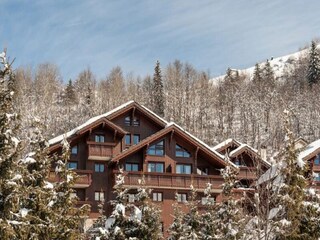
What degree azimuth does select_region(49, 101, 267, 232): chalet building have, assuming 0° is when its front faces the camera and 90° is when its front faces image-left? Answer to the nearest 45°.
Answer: approximately 0°

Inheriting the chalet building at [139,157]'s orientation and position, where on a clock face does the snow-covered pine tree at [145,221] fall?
The snow-covered pine tree is roughly at 12 o'clock from the chalet building.

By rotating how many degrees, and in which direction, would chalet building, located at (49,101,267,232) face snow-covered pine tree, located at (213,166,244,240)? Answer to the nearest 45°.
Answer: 0° — it already faces it

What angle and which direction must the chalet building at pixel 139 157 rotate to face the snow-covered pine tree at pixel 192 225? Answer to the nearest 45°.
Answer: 0° — it already faces it

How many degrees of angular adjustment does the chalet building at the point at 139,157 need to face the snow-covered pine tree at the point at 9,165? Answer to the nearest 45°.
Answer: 0° — it already faces it

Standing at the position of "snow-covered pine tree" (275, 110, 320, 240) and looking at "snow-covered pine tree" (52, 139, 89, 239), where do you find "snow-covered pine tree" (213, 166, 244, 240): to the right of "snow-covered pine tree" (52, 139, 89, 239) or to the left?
right
